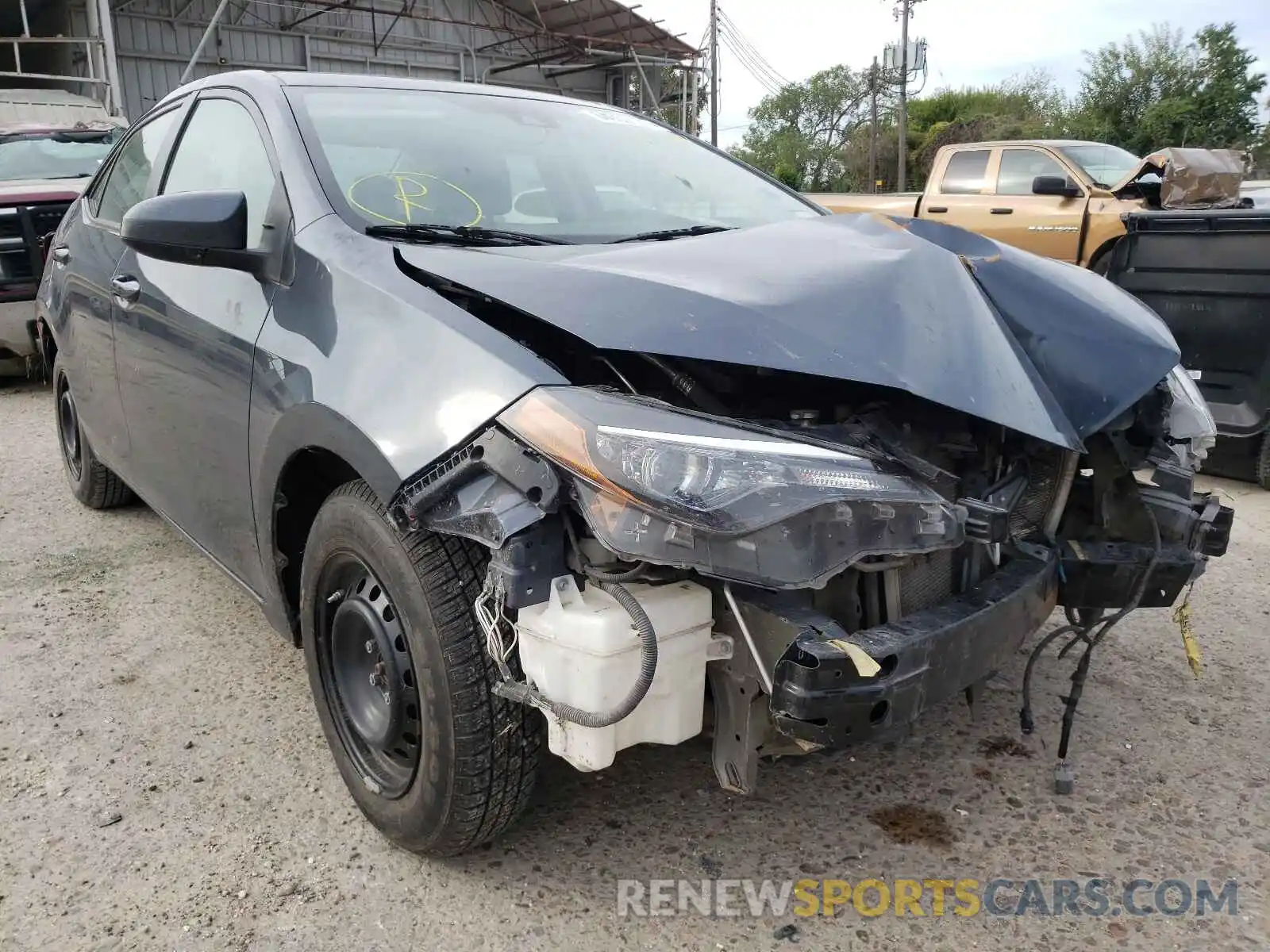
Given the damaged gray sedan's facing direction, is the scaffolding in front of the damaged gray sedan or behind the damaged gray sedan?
behind

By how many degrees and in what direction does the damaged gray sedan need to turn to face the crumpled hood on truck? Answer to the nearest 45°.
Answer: approximately 90° to its left

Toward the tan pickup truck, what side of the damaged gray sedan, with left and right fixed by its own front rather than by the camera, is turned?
left

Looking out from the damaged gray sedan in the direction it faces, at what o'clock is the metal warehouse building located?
The metal warehouse building is roughly at 7 o'clock from the damaged gray sedan.

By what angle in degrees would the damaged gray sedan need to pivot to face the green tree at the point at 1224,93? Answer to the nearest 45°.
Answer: approximately 90° to its left

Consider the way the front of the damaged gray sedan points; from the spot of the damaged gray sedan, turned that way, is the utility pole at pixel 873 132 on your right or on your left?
on your left

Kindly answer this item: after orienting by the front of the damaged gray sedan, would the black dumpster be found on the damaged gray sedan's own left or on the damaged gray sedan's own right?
on the damaged gray sedan's own left

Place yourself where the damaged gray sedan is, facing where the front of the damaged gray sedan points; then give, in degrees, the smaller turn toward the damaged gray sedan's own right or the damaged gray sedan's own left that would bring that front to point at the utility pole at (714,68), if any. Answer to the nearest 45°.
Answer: approximately 135° to the damaged gray sedan's own left

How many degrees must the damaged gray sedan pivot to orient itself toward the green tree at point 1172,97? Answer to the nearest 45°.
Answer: approximately 90° to its left

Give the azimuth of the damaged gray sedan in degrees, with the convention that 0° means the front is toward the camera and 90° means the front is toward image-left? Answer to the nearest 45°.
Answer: approximately 315°
